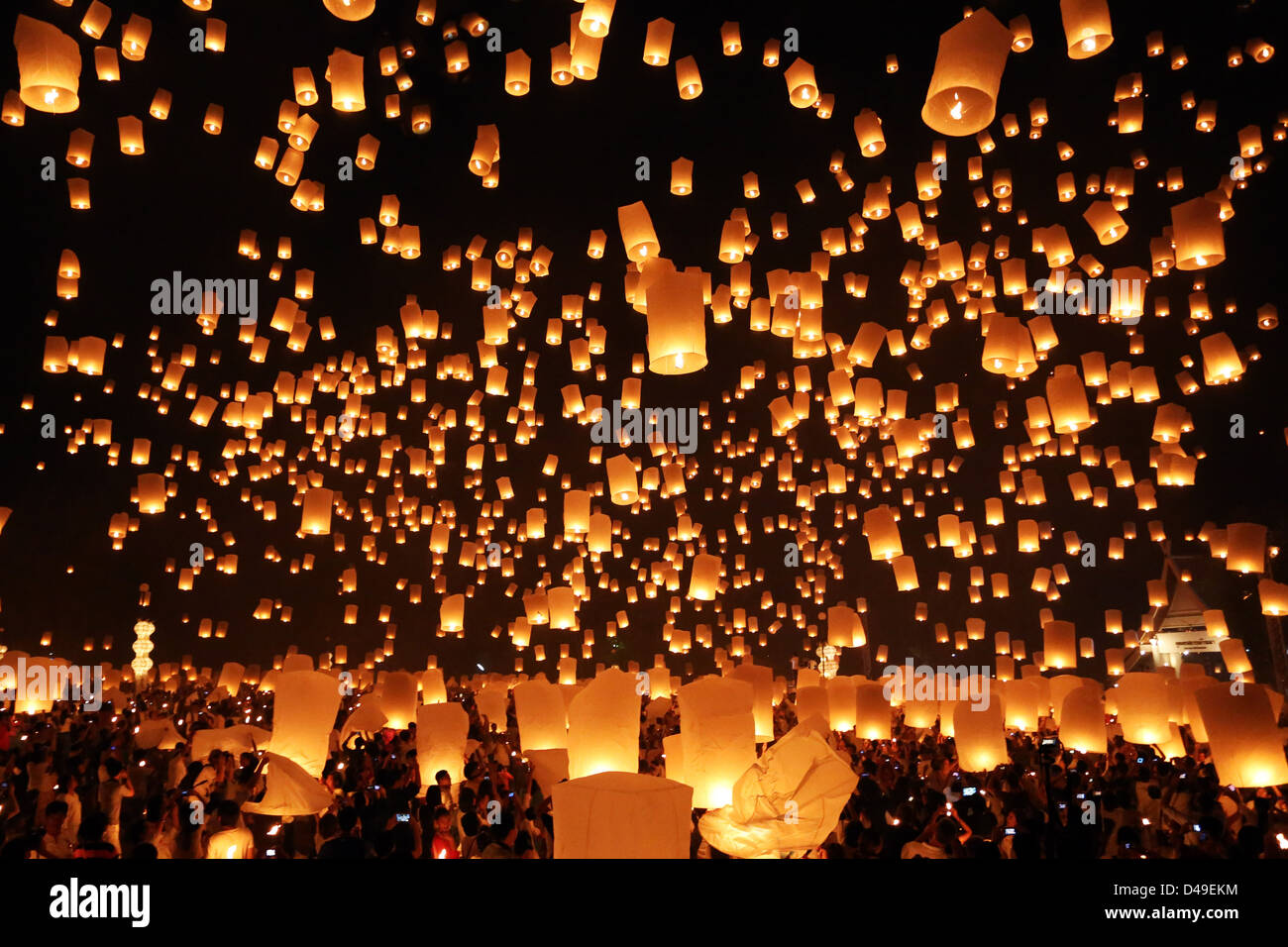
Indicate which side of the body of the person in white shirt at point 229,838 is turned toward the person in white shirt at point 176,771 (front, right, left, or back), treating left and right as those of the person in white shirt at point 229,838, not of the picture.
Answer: front

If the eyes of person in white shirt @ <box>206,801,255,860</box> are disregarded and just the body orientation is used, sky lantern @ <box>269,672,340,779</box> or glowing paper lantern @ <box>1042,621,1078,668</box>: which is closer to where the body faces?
the sky lantern

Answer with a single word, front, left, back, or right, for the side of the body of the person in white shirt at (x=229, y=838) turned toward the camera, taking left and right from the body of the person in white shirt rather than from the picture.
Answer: back

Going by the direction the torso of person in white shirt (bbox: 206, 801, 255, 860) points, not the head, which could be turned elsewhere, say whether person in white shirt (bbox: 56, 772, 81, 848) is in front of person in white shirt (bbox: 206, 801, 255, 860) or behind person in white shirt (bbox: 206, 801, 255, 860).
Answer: in front

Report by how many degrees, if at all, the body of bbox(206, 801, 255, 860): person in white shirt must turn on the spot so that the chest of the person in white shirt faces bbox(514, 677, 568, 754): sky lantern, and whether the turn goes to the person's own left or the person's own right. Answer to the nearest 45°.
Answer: approximately 45° to the person's own right

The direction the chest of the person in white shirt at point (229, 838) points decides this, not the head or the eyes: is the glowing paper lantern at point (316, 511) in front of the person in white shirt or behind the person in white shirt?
in front

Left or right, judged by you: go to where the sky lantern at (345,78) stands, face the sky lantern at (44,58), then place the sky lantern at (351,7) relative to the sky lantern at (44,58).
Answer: left

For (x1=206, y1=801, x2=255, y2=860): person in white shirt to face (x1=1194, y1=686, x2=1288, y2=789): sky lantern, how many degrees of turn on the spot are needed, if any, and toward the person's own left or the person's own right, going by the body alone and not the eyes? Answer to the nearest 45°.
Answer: approximately 90° to the person's own right
